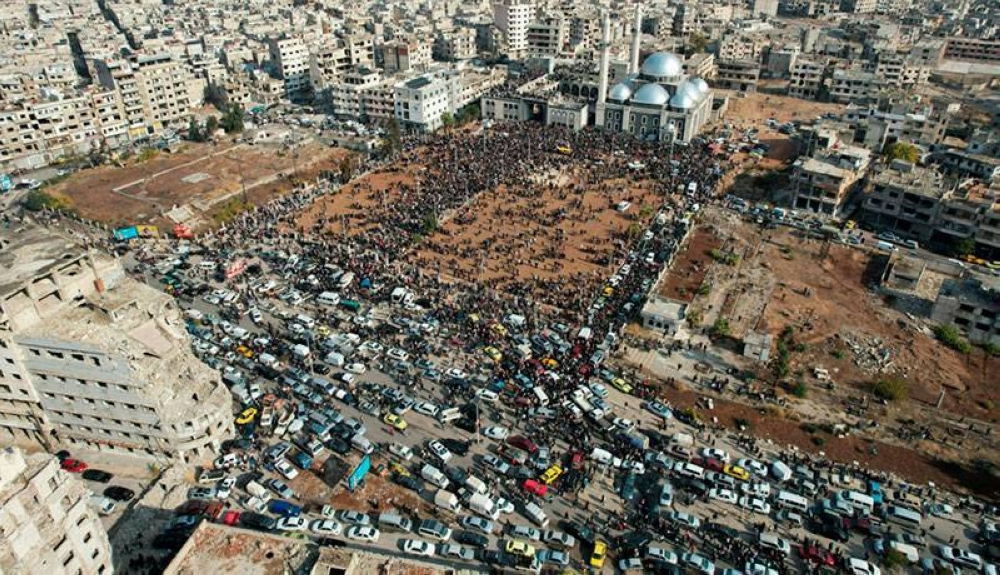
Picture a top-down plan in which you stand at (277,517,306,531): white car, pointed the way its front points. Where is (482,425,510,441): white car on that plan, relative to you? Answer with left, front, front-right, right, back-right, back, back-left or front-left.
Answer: back

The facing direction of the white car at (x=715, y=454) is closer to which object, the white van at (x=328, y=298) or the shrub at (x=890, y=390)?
the white van

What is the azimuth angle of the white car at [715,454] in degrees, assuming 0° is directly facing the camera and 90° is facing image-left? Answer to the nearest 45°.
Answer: approximately 90°

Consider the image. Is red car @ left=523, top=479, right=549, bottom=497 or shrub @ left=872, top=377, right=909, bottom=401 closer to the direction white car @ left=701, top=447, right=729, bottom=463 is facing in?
the red car

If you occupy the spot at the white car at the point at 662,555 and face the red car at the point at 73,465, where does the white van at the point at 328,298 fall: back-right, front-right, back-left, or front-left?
front-right

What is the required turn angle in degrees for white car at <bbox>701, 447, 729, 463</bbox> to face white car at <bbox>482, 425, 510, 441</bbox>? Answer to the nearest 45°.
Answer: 0° — it already faces it

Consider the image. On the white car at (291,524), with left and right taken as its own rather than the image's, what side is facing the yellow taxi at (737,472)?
front

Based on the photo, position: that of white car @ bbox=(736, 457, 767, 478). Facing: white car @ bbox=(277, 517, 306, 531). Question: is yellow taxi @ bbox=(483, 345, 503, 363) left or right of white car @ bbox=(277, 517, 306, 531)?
right

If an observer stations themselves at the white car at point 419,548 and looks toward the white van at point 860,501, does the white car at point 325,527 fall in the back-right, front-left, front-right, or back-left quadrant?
back-left

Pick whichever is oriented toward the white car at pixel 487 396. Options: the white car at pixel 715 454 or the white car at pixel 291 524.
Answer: the white car at pixel 715 454

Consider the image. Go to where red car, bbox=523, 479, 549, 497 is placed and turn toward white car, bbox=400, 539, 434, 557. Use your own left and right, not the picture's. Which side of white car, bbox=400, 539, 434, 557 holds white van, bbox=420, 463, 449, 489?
right
